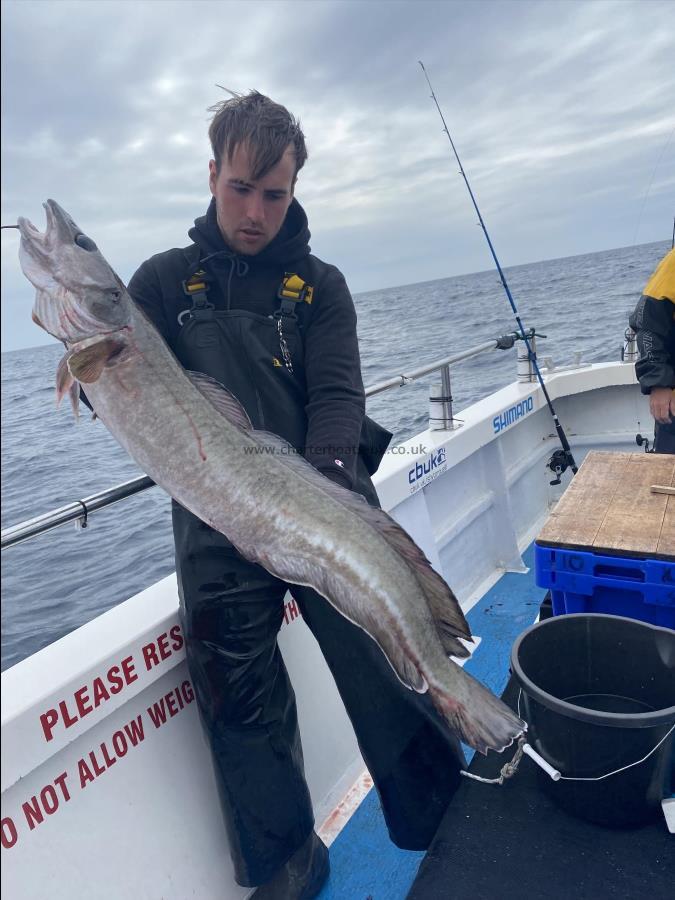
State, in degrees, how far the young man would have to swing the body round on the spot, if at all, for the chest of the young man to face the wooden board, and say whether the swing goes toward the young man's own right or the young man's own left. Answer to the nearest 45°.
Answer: approximately 135° to the young man's own left

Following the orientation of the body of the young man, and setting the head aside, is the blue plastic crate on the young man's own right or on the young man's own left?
on the young man's own left

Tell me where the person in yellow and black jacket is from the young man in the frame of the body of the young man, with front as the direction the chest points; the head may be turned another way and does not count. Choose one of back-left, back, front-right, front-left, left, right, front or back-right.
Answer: back-left

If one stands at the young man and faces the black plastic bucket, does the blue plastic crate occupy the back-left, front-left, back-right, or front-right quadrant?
front-left

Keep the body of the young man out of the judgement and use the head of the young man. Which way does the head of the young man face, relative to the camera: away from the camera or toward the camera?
toward the camera

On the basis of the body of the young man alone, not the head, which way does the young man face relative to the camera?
toward the camera
